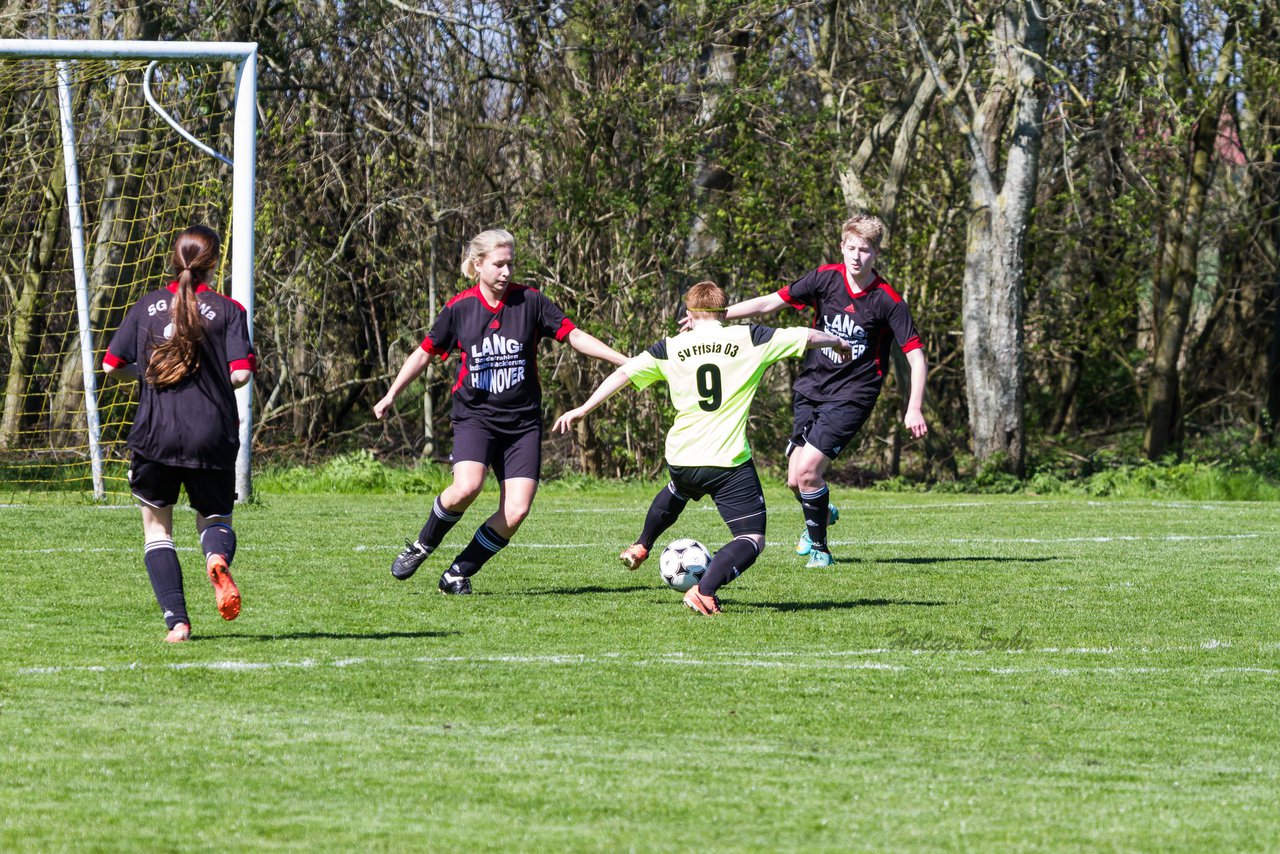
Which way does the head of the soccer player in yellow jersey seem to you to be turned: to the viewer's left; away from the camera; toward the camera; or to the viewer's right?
away from the camera

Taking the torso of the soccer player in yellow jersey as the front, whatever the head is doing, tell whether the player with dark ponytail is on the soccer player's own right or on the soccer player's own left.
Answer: on the soccer player's own left

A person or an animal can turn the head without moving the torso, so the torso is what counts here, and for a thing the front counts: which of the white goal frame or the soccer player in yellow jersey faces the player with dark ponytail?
the white goal frame

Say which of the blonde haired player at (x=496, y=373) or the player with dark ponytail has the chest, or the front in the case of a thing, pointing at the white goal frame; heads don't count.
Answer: the player with dark ponytail

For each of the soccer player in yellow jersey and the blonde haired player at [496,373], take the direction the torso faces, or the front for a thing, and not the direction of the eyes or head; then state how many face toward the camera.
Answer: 1

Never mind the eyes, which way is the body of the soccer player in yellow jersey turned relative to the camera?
away from the camera

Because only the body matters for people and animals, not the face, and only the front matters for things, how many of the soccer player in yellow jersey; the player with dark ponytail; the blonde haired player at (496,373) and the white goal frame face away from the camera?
2

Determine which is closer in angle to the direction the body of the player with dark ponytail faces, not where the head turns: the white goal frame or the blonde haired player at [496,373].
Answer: the white goal frame

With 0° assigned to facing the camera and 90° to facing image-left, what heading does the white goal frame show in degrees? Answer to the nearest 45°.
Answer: approximately 0°

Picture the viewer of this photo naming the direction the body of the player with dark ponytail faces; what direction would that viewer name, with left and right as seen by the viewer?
facing away from the viewer

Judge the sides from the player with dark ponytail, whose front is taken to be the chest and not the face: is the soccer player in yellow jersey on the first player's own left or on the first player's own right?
on the first player's own right
